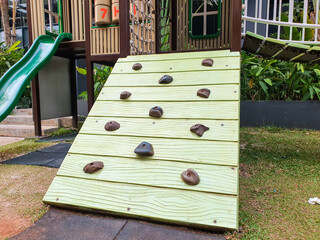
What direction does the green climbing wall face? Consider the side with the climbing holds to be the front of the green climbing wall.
toward the camera

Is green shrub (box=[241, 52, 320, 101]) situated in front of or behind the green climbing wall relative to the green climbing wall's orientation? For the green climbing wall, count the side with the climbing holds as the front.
behind
